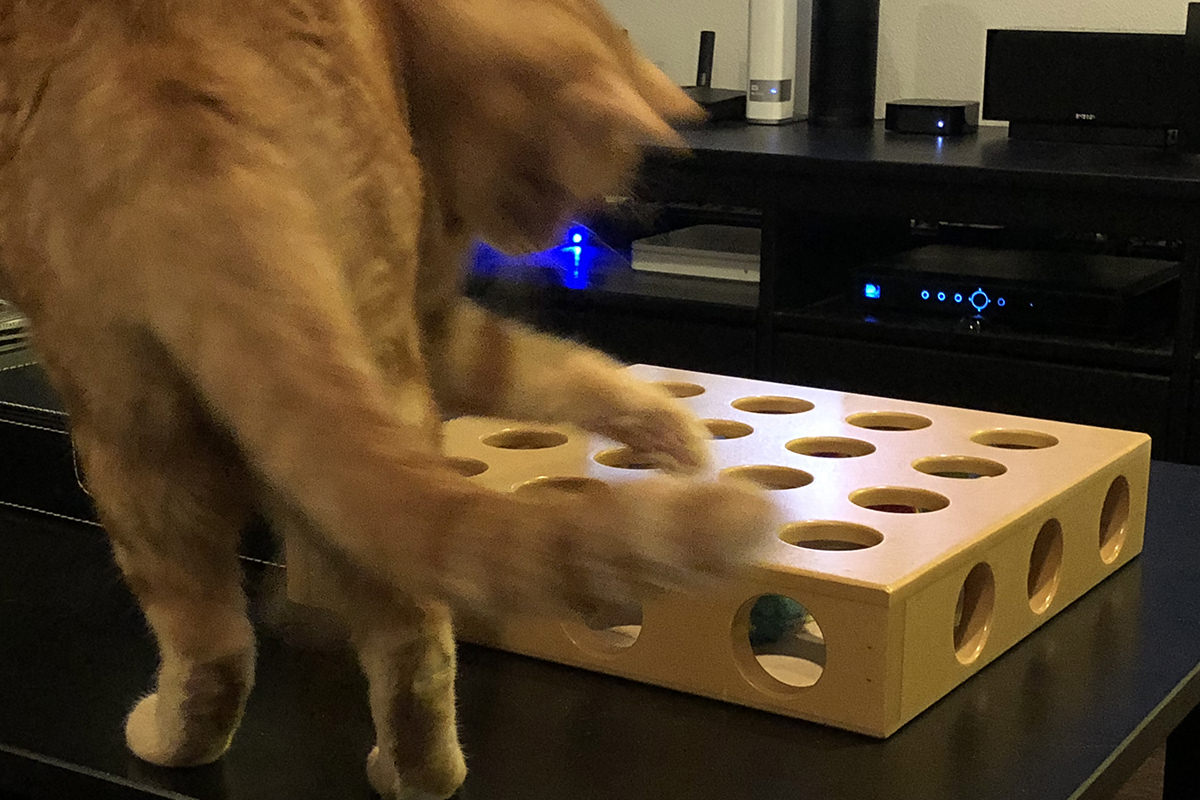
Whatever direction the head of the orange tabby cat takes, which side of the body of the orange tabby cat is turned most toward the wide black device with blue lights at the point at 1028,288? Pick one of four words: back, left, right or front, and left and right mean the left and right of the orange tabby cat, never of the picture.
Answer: front

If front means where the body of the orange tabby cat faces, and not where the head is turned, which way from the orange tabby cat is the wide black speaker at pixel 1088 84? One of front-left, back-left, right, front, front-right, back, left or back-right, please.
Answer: front

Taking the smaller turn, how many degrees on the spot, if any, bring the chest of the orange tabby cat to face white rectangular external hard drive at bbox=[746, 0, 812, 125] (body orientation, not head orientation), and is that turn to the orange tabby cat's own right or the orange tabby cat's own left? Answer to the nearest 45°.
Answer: approximately 45° to the orange tabby cat's own left

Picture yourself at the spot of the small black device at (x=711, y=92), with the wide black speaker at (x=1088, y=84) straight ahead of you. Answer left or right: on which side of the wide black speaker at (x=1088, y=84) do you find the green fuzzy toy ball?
right

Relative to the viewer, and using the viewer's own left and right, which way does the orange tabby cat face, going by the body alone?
facing away from the viewer and to the right of the viewer
